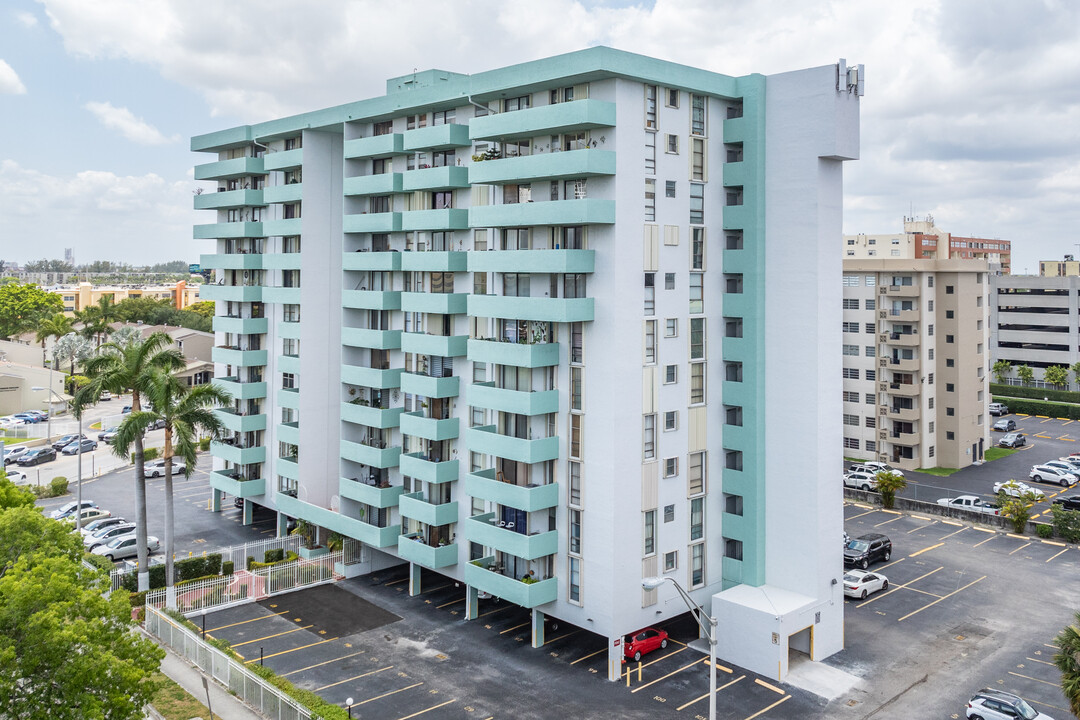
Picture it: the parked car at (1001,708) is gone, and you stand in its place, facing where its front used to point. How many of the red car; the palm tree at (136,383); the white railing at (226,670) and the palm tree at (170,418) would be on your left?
0

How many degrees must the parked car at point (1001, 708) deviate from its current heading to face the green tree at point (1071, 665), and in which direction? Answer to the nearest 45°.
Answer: approximately 45° to its right

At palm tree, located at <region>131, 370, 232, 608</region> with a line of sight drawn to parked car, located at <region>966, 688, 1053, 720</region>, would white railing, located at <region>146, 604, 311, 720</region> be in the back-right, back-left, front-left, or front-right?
front-right

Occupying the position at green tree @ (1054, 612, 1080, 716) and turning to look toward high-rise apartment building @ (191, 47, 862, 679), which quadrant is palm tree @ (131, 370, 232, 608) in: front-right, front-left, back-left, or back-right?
front-left

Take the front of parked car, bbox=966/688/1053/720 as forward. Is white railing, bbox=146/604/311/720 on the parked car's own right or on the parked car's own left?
on the parked car's own right
